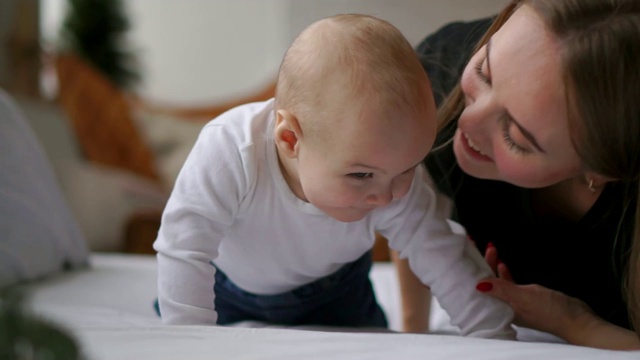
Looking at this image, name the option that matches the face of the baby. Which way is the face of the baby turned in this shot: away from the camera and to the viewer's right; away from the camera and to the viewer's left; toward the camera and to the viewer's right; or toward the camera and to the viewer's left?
toward the camera and to the viewer's right

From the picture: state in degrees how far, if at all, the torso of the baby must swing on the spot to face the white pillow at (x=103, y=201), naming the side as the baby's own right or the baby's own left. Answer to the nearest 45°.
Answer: approximately 180°

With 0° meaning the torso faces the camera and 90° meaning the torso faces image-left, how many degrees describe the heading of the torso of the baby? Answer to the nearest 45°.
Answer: approximately 315°
